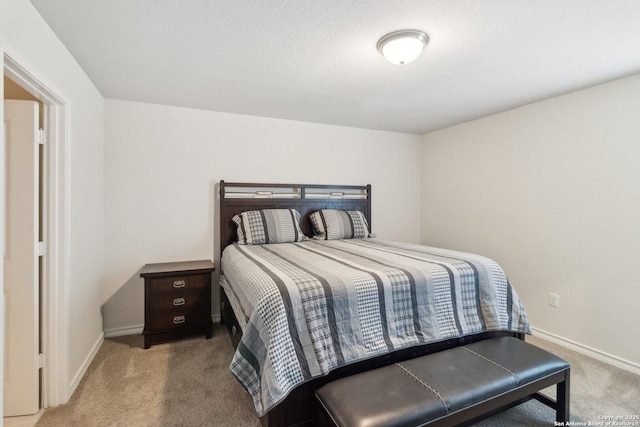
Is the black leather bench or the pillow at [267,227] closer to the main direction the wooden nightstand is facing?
the black leather bench

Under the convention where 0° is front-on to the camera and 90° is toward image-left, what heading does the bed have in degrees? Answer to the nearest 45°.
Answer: approximately 315°

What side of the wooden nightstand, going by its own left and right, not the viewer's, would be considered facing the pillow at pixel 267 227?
left

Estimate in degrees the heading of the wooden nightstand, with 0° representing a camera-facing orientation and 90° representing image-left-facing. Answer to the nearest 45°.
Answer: approximately 0°

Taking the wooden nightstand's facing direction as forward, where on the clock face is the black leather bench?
The black leather bench is roughly at 11 o'clock from the wooden nightstand.

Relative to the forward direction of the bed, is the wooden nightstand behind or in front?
behind
